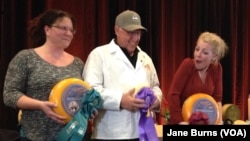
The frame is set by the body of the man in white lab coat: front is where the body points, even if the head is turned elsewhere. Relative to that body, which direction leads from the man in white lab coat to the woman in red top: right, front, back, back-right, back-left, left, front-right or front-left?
left

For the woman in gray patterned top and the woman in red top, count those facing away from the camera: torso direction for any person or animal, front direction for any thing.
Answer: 0

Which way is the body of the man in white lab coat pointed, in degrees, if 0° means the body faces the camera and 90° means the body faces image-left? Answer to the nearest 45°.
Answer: approximately 315°

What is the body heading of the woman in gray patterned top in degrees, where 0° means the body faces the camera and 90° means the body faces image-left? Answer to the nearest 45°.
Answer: approximately 315°

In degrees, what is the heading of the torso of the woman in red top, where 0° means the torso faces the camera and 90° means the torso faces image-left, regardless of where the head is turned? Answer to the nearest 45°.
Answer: approximately 0°

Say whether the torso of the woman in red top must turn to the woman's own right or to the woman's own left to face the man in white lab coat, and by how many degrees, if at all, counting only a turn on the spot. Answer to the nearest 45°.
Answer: approximately 45° to the woman's own right

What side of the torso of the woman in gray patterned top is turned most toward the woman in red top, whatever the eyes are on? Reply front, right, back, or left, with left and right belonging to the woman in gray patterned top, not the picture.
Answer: left

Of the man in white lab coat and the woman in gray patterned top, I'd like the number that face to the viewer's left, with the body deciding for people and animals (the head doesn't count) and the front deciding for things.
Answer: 0

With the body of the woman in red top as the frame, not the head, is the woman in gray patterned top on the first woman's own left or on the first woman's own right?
on the first woman's own right
